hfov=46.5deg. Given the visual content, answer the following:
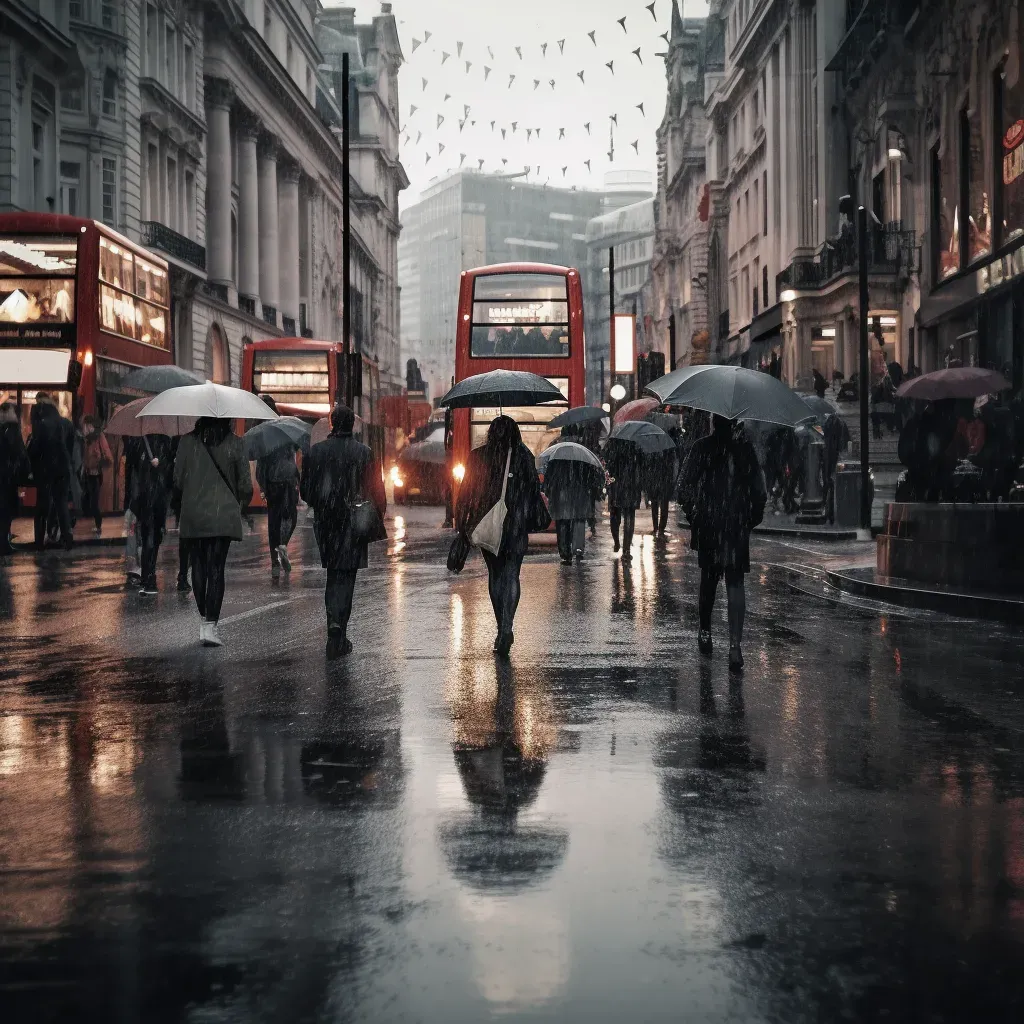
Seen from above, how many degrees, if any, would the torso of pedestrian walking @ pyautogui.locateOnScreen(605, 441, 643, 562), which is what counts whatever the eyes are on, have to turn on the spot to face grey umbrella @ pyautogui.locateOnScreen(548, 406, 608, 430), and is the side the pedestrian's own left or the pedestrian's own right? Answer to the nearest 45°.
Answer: approximately 45° to the pedestrian's own left

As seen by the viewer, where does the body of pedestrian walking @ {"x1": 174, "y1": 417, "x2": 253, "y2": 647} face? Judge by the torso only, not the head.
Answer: away from the camera

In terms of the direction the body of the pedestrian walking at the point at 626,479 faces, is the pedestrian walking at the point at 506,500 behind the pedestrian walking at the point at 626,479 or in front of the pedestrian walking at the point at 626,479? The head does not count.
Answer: behind

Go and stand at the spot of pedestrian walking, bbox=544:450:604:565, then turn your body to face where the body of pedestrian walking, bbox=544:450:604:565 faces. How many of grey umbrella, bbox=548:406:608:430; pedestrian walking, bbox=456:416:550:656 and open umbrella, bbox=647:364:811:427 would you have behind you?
2

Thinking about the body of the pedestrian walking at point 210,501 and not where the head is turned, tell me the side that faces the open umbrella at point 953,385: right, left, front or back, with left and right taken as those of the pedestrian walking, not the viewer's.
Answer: right

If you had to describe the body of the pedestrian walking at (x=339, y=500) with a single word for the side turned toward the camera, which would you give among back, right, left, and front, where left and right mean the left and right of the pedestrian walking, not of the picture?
back

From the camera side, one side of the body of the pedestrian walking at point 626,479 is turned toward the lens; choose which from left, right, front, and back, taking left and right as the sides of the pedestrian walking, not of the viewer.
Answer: back

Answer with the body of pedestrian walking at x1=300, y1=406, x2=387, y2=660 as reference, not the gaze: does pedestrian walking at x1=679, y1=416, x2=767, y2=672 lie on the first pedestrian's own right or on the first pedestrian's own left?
on the first pedestrian's own right

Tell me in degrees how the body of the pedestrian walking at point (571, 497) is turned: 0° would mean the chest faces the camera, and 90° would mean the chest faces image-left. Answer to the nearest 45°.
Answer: approximately 180°

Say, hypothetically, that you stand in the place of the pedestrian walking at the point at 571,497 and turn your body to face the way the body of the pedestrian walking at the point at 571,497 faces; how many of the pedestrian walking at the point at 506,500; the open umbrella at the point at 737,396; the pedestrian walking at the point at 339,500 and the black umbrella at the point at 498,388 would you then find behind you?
4

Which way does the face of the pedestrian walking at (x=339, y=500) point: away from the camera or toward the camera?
away from the camera

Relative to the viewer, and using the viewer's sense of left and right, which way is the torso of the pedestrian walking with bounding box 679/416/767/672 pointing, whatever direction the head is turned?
facing away from the viewer
